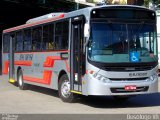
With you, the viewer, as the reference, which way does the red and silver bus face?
facing the viewer and to the right of the viewer
